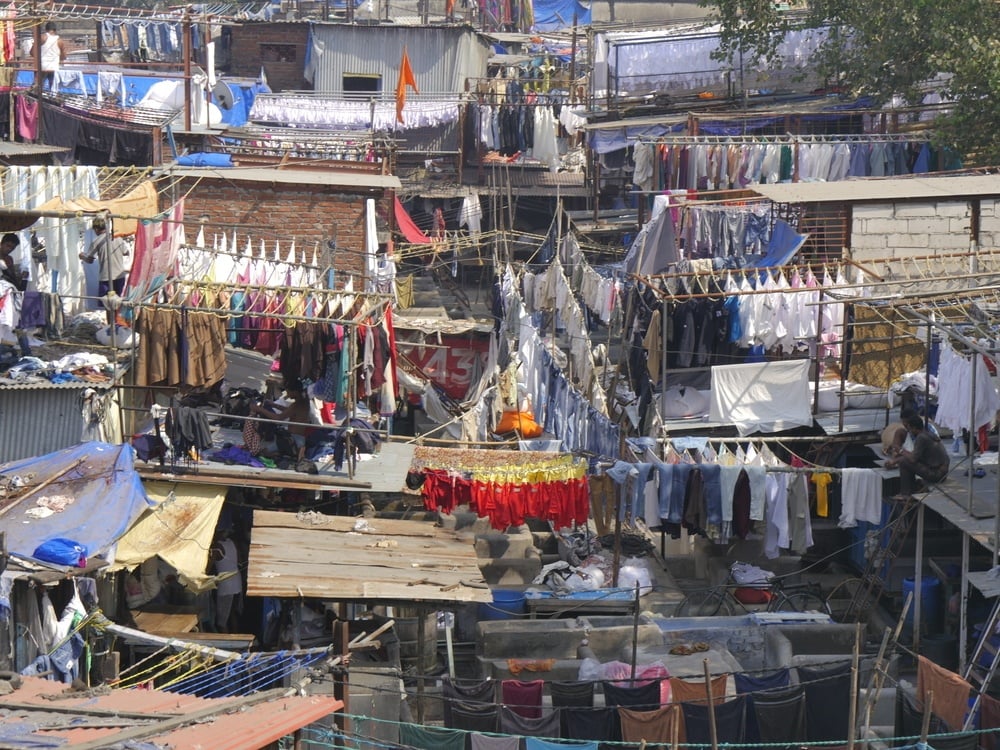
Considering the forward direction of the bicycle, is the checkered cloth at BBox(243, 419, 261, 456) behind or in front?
in front

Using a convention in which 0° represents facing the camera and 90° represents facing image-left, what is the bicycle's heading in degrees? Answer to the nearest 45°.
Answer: approximately 90°

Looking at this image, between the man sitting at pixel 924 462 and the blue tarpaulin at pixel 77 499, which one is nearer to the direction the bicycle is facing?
the blue tarpaulin

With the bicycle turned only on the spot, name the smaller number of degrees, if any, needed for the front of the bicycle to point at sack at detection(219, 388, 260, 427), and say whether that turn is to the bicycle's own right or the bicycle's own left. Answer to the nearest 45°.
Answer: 0° — it already faces it

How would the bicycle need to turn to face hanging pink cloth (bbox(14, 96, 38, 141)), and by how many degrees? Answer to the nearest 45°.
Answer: approximately 45° to its right

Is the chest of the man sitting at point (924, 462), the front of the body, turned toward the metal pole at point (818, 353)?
no

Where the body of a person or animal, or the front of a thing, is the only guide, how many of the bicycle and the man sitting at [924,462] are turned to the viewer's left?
2

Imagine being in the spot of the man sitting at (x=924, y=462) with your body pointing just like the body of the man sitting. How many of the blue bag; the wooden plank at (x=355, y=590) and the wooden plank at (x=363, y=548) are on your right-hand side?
0

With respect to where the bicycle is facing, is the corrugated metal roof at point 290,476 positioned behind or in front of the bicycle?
in front

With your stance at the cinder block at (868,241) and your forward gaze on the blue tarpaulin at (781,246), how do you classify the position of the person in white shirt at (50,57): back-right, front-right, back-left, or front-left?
front-right

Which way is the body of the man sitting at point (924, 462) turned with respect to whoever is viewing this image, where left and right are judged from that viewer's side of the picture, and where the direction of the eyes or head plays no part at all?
facing to the left of the viewer

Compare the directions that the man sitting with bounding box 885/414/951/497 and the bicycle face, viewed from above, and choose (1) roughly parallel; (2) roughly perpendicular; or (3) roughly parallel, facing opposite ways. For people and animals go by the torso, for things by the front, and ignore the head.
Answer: roughly parallel

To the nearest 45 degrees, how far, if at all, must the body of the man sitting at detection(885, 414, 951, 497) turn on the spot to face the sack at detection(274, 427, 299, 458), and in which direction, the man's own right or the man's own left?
0° — they already face it
